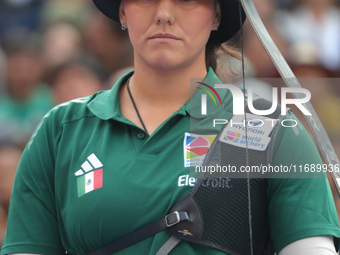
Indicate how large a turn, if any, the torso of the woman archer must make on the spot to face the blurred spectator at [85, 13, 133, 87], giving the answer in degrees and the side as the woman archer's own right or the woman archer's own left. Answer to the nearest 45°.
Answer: approximately 180°

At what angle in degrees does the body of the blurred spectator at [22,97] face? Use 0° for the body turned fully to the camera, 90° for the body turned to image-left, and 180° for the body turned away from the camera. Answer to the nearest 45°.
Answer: approximately 0°

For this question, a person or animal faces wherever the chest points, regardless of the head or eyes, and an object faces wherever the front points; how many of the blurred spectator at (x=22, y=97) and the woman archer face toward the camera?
2

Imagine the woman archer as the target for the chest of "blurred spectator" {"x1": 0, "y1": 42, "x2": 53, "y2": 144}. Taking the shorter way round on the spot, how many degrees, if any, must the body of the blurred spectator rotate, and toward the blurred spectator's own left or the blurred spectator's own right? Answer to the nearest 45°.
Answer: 0° — they already face them

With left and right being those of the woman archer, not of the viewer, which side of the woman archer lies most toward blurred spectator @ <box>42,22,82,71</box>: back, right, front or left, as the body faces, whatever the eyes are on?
back

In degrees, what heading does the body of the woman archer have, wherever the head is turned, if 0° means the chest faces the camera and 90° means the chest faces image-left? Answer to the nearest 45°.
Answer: approximately 0°
